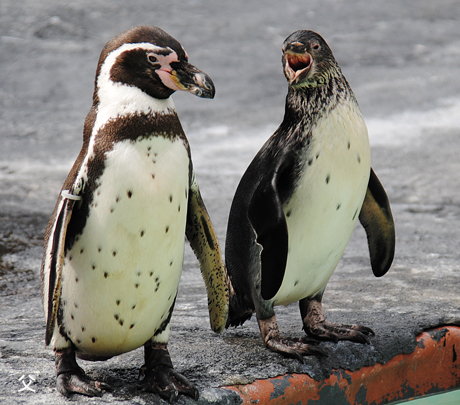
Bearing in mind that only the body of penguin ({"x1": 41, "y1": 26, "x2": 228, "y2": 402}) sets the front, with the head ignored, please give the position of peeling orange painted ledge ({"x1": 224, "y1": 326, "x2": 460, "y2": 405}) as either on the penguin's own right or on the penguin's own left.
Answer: on the penguin's own left

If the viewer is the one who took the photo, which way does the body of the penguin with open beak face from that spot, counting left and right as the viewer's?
facing the viewer and to the right of the viewer
